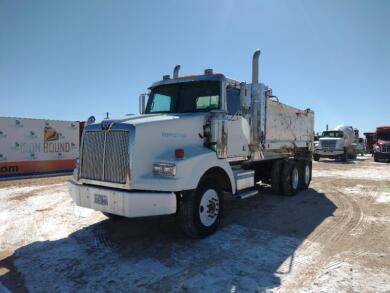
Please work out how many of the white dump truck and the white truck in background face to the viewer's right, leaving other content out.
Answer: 0

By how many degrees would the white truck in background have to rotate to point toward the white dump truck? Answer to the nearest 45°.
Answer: approximately 45° to its left

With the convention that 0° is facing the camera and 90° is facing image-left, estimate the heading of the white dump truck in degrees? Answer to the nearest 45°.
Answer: approximately 45°

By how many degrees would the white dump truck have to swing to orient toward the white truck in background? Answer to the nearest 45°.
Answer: approximately 180°

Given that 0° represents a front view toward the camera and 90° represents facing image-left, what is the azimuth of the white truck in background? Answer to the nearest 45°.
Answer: approximately 45°
